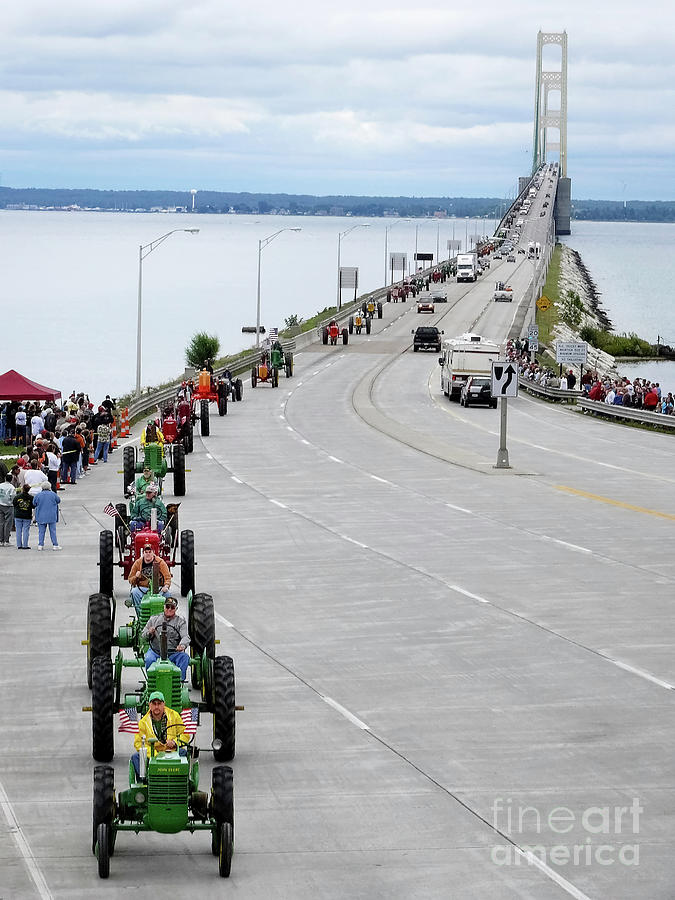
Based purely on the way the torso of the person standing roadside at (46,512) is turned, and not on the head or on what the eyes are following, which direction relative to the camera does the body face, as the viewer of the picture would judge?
away from the camera

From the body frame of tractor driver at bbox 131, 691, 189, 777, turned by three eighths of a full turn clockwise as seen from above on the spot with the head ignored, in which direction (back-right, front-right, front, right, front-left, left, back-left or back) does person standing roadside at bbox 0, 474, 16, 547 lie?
front-right

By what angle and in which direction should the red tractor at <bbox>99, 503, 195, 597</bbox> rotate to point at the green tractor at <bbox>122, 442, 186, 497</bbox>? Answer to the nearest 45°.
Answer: approximately 180°

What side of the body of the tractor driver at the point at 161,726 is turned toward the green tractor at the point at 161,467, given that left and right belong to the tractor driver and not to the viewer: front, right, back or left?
back

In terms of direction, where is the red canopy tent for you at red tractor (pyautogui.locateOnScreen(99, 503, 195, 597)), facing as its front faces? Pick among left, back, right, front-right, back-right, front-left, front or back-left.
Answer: back

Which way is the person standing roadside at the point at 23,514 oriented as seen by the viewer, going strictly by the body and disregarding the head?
away from the camera

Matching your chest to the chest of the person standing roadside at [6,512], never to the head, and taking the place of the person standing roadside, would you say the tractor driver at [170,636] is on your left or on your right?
on your right

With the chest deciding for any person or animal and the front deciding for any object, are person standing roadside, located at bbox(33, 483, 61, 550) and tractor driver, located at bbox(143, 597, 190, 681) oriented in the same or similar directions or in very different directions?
very different directions
